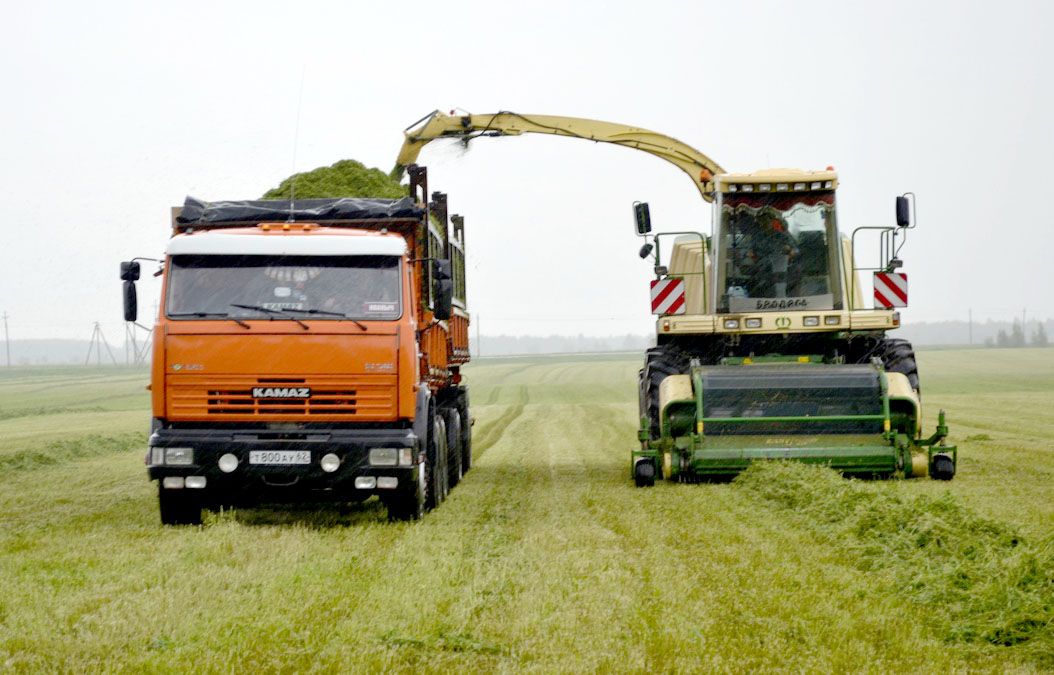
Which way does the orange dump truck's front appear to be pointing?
toward the camera
